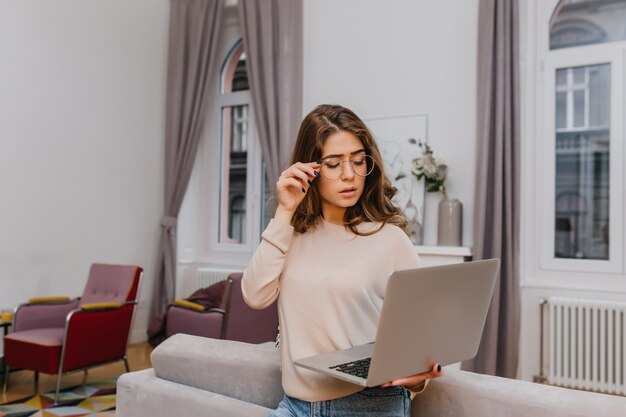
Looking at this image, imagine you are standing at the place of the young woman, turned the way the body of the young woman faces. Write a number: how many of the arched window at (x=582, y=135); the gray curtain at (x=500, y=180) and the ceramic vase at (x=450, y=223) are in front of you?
0

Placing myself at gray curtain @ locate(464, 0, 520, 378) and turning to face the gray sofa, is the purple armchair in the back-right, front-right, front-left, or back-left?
front-right

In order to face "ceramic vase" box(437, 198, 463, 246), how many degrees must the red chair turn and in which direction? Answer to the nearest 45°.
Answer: approximately 135° to its left

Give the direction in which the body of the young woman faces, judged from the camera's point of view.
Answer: toward the camera

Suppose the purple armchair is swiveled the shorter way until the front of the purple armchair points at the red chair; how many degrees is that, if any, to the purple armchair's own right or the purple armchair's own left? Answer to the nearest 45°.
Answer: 0° — it already faces it

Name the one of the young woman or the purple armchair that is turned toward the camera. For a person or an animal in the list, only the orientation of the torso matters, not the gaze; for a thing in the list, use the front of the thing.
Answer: the young woman

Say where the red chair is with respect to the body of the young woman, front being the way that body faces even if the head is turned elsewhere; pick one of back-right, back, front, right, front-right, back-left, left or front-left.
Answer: back-right

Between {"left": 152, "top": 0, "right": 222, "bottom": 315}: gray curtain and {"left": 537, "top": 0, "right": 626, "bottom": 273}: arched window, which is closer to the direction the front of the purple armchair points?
the gray curtain

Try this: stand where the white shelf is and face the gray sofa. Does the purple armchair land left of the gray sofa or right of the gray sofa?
right
